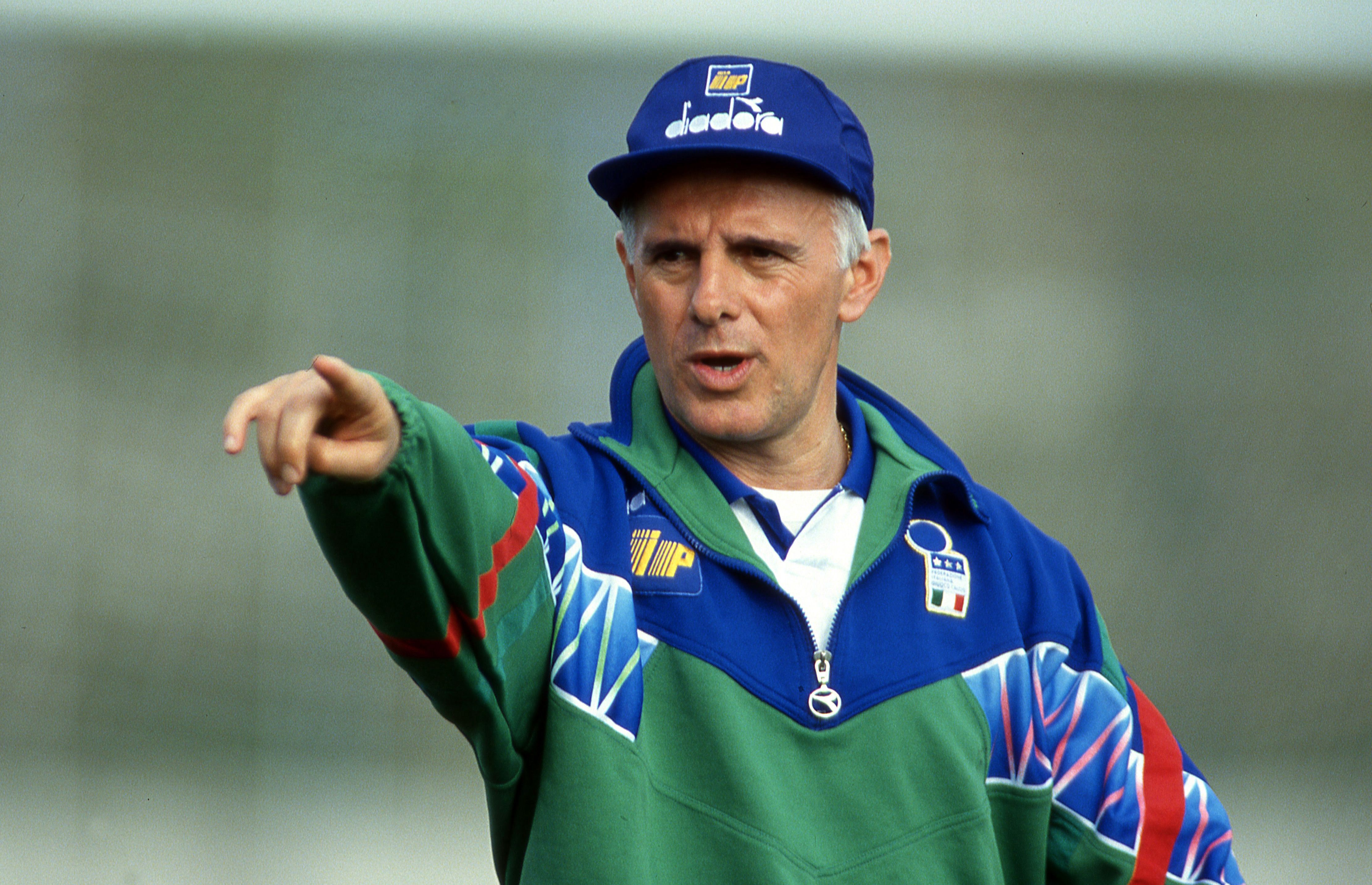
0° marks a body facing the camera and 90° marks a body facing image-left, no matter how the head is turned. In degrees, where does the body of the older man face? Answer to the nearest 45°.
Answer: approximately 0°
